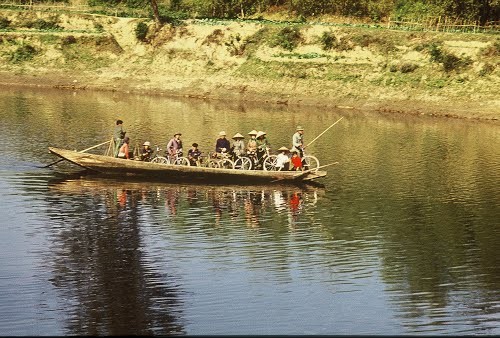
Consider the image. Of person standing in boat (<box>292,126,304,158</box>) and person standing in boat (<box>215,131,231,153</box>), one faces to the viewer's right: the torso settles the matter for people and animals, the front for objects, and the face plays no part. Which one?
person standing in boat (<box>292,126,304,158</box>)

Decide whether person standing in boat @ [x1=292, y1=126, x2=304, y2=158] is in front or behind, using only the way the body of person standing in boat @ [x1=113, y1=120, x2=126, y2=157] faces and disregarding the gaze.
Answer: in front

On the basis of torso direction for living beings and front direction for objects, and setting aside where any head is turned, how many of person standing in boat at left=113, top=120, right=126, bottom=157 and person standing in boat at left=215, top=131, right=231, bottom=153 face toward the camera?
1

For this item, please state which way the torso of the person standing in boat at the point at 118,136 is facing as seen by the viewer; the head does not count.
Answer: to the viewer's right

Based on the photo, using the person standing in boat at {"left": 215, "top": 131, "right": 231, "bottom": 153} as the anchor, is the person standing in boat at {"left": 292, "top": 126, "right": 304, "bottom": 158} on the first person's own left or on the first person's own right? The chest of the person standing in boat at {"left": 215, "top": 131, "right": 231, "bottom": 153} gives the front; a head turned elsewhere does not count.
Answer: on the first person's own left

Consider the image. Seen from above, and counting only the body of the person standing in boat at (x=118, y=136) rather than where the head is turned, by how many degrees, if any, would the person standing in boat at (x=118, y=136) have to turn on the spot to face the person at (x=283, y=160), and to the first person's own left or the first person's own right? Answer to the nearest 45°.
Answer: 0° — they already face them

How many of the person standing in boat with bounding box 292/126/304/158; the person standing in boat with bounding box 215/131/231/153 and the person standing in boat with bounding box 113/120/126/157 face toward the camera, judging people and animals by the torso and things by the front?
1

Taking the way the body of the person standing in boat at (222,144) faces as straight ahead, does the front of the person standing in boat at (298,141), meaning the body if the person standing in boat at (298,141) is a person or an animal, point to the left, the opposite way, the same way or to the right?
to the left

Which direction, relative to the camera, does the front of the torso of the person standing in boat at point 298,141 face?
to the viewer's right

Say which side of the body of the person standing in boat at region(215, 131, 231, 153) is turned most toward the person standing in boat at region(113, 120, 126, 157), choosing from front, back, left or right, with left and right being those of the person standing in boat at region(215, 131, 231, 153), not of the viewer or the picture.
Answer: right

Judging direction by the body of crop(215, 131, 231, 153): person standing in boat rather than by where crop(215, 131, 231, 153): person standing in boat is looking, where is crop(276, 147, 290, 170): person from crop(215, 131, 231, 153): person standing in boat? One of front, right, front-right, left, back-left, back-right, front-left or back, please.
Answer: left

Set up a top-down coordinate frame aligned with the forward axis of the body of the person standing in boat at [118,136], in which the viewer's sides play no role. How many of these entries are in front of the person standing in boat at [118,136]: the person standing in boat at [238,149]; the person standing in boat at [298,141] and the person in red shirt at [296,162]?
3

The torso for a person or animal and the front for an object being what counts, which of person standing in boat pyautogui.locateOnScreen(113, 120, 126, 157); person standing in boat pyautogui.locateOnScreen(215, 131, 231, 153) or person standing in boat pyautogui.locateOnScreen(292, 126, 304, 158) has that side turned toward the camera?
person standing in boat pyautogui.locateOnScreen(215, 131, 231, 153)

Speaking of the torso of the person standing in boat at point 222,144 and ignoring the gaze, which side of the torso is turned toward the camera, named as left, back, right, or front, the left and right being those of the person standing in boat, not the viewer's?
front
